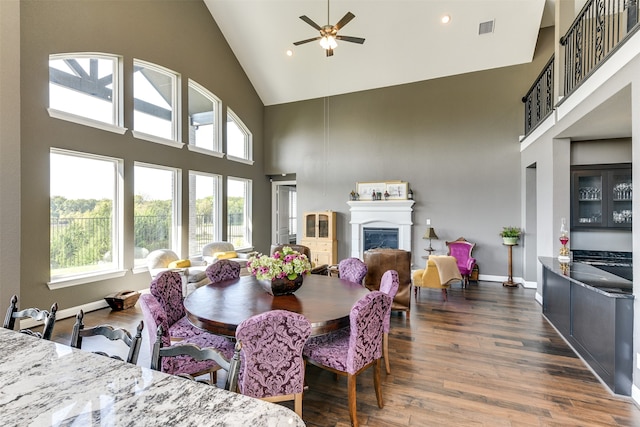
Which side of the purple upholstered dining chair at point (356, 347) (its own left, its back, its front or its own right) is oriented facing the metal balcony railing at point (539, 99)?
right

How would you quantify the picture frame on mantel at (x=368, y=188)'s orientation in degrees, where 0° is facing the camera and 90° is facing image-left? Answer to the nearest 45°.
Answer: approximately 0°

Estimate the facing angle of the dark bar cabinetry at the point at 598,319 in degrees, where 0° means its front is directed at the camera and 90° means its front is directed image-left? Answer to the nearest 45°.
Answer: approximately 45°

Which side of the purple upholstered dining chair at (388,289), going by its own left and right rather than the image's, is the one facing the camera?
left

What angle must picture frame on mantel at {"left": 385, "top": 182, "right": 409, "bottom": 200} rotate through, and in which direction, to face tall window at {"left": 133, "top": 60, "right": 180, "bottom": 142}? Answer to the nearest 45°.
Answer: approximately 45° to its right

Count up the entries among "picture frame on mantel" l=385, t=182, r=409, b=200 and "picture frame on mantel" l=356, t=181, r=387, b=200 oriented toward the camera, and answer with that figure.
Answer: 2

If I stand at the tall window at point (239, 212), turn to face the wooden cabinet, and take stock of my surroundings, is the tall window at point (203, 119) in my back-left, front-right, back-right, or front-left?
back-right

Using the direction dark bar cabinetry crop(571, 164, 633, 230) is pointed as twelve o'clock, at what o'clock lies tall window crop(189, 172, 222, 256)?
The tall window is roughly at 2 o'clock from the dark bar cabinetry.

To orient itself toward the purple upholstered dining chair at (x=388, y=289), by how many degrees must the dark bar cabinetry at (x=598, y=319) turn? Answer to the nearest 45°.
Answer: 0° — it already faces it

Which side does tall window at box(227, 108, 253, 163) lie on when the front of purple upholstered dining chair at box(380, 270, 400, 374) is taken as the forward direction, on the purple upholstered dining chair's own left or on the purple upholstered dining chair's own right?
on the purple upholstered dining chair's own right

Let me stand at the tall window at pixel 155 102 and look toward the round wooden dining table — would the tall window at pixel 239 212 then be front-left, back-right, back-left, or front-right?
back-left

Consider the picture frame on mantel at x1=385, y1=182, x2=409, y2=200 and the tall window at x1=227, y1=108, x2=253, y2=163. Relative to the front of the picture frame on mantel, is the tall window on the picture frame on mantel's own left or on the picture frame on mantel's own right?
on the picture frame on mantel's own right

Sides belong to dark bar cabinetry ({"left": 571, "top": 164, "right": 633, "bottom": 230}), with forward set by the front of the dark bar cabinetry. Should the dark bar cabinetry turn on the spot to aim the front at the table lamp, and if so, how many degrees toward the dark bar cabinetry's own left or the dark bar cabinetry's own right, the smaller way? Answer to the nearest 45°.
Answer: approximately 90° to the dark bar cabinetry's own right
